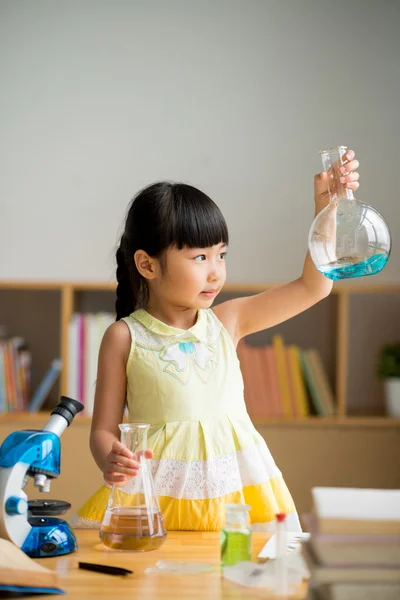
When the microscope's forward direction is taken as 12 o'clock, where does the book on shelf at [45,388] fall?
The book on shelf is roughly at 9 o'clock from the microscope.

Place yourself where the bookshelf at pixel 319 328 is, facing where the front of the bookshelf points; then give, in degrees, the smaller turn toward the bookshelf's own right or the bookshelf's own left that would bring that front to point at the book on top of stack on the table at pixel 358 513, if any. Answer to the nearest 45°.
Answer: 0° — it already faces it

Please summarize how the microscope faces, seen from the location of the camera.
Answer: facing to the right of the viewer

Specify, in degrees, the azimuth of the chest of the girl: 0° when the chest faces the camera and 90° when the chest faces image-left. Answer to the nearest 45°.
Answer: approximately 315°

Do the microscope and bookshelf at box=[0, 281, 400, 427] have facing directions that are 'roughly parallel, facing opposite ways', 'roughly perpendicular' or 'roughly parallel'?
roughly perpendicular

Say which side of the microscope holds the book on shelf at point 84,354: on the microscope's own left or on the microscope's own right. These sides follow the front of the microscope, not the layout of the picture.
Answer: on the microscope's own left

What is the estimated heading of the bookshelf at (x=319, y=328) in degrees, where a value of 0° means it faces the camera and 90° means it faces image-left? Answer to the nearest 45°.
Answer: approximately 0°
